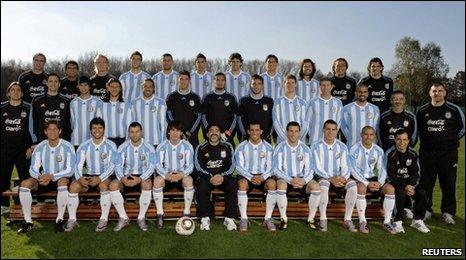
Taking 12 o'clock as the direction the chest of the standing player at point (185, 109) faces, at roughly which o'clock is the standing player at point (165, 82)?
the standing player at point (165, 82) is roughly at 5 o'clock from the standing player at point (185, 109).

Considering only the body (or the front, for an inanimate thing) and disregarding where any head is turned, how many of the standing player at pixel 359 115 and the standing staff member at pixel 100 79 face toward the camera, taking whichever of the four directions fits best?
2

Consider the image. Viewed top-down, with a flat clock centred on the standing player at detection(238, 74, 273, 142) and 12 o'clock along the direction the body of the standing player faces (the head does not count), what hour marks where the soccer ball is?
The soccer ball is roughly at 1 o'clock from the standing player.

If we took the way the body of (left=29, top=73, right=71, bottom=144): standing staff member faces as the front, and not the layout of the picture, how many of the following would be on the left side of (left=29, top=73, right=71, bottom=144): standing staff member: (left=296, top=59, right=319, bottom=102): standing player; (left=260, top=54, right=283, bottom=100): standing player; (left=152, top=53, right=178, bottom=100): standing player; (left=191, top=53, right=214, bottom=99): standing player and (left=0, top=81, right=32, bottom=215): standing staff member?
4

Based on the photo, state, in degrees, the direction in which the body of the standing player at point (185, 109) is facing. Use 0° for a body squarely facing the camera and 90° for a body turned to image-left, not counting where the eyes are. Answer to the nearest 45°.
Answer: approximately 0°

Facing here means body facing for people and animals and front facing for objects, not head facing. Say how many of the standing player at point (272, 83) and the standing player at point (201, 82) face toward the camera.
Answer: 2
